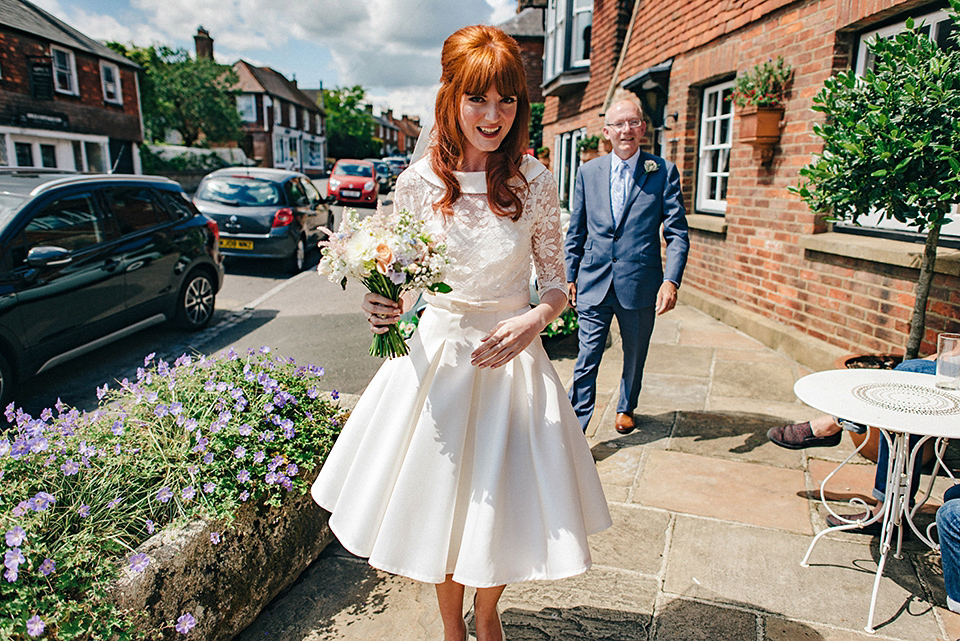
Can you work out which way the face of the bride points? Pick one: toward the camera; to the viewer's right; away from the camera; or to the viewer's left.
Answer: toward the camera

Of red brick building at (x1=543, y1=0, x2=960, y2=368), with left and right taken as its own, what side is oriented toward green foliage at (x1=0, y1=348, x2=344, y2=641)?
front

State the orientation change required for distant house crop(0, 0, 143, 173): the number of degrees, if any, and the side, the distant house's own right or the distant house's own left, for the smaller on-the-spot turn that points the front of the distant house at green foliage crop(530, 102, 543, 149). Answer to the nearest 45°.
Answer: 0° — it already faces it

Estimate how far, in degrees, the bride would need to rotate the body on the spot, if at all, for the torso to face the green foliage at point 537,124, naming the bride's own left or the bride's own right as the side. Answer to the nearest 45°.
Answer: approximately 180°

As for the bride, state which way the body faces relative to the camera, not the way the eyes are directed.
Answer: toward the camera

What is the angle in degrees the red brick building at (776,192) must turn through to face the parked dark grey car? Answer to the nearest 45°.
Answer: approximately 45° to its right

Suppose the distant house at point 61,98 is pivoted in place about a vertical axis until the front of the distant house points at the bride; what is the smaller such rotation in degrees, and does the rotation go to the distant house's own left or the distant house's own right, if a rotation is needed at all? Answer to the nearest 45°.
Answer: approximately 45° to the distant house's own right

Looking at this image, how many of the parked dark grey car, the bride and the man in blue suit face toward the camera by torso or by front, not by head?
2

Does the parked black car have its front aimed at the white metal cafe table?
no

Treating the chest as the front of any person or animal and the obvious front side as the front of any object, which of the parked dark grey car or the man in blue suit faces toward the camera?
the man in blue suit

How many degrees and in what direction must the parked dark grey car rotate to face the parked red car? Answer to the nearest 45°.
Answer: approximately 45° to its left

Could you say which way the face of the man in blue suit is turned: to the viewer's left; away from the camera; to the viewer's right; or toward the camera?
toward the camera

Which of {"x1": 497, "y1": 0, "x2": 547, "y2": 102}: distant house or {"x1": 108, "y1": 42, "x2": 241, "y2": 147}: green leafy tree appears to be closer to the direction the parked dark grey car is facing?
the distant house

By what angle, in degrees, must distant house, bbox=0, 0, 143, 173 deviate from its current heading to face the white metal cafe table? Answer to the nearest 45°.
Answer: approximately 45° to its right

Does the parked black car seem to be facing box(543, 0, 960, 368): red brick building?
no

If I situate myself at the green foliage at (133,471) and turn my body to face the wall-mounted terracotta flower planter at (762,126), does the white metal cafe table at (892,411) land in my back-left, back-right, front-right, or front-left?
front-right

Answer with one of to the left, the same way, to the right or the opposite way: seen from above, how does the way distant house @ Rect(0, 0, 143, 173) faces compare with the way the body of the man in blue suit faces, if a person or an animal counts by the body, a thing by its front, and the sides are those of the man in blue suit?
to the left

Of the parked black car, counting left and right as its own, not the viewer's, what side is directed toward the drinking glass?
left

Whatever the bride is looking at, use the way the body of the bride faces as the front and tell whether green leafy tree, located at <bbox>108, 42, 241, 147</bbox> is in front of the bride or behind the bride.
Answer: behind

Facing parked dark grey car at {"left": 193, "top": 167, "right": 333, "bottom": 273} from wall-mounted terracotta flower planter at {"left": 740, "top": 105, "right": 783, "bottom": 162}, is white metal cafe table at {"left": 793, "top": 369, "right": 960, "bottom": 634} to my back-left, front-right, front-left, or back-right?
back-left

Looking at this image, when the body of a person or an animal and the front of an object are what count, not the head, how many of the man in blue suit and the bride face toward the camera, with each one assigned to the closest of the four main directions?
2

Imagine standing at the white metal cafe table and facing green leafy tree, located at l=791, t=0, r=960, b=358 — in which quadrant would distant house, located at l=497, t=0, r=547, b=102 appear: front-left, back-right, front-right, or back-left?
front-left

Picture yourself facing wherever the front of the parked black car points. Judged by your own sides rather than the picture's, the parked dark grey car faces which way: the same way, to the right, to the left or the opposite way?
the opposite way
